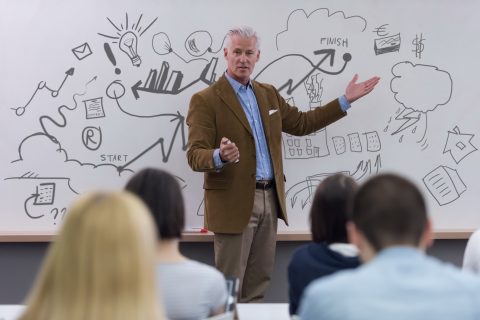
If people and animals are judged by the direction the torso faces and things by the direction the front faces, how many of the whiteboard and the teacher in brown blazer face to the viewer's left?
0

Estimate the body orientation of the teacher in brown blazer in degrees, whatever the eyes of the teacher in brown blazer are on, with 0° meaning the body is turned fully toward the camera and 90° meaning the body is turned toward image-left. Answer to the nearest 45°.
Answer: approximately 315°

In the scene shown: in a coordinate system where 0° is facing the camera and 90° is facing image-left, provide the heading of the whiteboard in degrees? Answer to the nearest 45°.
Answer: approximately 0°
